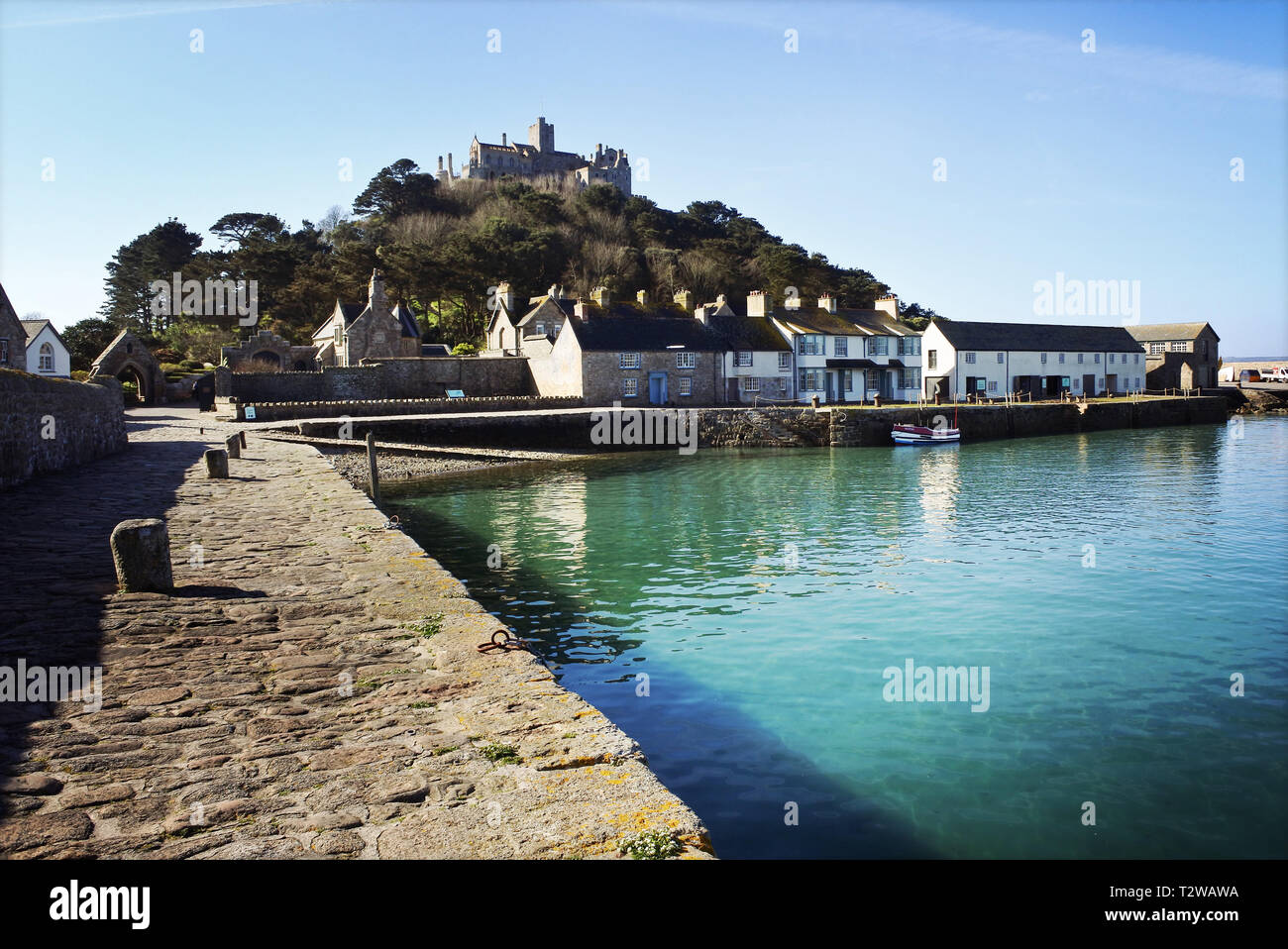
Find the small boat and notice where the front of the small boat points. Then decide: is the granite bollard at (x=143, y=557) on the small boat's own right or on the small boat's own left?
on the small boat's own left

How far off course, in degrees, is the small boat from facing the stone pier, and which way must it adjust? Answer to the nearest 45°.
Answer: approximately 90° to its left

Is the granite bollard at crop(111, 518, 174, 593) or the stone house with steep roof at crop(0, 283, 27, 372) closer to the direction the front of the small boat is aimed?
the stone house with steep roof

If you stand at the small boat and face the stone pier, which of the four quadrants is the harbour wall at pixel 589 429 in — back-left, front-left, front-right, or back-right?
front-right

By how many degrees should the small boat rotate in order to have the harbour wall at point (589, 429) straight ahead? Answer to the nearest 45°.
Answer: approximately 45° to its left

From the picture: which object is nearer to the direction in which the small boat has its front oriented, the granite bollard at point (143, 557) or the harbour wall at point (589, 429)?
the harbour wall

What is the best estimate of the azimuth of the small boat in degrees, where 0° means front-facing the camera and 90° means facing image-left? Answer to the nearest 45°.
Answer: approximately 90°

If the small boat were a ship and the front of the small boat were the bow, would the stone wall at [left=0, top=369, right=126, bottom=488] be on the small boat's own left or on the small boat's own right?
on the small boat's own left

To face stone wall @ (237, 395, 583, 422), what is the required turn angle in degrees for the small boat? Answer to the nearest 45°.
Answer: approximately 45° to its left

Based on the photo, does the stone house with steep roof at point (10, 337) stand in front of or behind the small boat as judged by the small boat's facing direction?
in front
